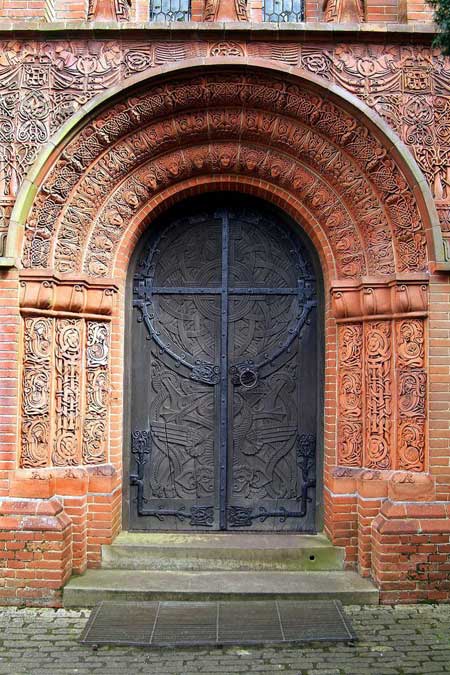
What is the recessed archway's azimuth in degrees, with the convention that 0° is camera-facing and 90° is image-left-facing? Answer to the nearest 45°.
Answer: approximately 0°
